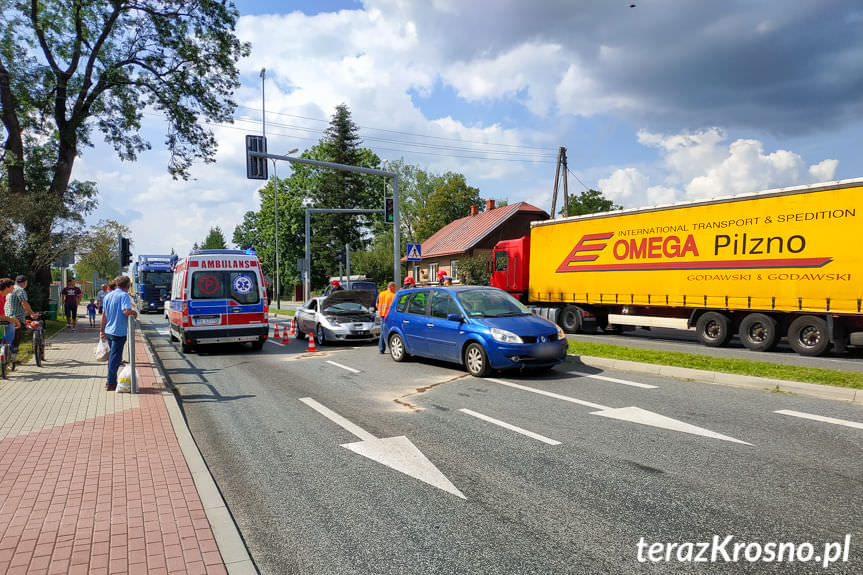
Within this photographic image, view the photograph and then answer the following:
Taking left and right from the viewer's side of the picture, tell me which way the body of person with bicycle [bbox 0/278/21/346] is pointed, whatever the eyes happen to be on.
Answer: facing to the right of the viewer

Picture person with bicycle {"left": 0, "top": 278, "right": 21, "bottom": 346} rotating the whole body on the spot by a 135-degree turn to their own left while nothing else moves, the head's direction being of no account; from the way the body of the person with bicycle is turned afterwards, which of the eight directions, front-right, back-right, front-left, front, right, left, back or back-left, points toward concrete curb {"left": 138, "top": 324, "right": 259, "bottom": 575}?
back-left

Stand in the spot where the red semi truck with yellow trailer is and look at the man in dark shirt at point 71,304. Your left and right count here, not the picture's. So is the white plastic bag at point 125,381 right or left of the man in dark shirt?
left

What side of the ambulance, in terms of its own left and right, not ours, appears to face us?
back

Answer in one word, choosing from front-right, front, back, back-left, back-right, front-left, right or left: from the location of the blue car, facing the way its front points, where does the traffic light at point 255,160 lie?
back

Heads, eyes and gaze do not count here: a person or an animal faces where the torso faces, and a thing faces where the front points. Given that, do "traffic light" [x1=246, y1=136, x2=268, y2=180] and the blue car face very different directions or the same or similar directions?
very different directions

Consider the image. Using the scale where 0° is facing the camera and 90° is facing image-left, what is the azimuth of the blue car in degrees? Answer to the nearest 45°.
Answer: approximately 315°

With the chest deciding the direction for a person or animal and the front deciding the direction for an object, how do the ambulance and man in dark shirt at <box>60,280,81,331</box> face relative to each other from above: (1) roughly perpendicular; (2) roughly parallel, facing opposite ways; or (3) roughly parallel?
roughly parallel, facing opposite ways

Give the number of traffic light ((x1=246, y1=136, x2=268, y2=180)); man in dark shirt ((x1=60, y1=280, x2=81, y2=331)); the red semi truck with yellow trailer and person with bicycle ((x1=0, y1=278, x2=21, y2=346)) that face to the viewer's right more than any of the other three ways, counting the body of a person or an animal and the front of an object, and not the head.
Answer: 1

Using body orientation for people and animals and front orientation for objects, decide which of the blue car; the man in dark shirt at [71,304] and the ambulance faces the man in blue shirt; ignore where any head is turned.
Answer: the man in dark shirt

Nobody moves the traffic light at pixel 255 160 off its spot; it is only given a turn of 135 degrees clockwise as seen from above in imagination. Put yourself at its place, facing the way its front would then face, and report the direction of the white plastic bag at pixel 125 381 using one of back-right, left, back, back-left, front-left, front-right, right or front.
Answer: front-right

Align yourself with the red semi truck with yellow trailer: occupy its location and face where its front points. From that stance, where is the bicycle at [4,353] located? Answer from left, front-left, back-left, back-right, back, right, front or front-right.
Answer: left

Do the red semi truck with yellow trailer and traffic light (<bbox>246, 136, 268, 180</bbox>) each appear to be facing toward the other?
no

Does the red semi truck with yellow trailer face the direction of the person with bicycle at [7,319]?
no

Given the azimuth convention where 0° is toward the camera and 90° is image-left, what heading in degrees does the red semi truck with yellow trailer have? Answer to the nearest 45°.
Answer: approximately 135°

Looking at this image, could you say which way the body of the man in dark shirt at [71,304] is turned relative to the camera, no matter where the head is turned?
toward the camera
